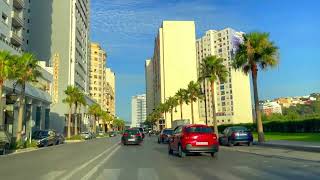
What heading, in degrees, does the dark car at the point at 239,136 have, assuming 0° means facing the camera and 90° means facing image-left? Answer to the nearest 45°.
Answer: approximately 135°

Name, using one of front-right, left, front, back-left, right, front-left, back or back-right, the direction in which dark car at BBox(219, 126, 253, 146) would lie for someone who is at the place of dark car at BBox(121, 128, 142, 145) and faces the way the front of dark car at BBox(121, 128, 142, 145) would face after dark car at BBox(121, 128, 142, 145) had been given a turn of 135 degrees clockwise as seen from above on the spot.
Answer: front

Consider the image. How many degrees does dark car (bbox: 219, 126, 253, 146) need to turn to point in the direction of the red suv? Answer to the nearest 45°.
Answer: approximately 135° to its left

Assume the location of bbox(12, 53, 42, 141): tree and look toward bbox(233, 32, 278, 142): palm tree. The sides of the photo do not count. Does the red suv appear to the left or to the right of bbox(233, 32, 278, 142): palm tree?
right

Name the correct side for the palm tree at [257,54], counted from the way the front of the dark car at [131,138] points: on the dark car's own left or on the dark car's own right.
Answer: on the dark car's own right

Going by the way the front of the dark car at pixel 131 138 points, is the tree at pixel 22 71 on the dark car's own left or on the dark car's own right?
on the dark car's own left

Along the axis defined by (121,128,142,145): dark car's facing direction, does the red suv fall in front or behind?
behind

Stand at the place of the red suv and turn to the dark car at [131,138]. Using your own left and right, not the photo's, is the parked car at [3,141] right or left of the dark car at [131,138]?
left

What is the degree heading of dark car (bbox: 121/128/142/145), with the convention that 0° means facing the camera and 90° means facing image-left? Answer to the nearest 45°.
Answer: approximately 180°

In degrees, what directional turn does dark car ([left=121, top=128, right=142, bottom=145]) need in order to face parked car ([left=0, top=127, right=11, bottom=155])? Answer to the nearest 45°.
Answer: approximately 135° to its left
